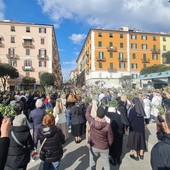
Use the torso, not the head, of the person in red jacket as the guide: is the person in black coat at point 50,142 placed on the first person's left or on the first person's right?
on the first person's left

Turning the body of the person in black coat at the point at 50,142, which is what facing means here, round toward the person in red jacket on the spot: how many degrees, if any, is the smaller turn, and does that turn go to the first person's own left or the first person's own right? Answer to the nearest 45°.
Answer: approximately 90° to the first person's own right

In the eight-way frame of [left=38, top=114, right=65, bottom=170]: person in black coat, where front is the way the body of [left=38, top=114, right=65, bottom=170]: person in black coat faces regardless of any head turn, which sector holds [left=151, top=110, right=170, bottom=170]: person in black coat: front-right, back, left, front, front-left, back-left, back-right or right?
back-right

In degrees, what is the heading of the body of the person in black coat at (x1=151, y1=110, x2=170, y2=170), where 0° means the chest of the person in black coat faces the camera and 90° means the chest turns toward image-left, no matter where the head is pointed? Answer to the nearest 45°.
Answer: approximately 180°

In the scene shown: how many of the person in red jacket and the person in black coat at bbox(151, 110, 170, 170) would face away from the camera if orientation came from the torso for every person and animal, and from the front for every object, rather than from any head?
2

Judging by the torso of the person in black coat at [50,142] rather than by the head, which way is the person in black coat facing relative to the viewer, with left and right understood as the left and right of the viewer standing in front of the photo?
facing away from the viewer

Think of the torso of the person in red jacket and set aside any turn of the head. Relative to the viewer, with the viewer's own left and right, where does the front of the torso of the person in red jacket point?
facing away from the viewer

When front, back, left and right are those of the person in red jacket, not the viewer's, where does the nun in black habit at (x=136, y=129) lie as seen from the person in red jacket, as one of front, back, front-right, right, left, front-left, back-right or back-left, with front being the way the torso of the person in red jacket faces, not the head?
front-right

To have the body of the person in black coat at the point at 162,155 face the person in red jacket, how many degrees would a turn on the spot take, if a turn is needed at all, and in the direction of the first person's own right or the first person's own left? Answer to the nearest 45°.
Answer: approximately 45° to the first person's own left
